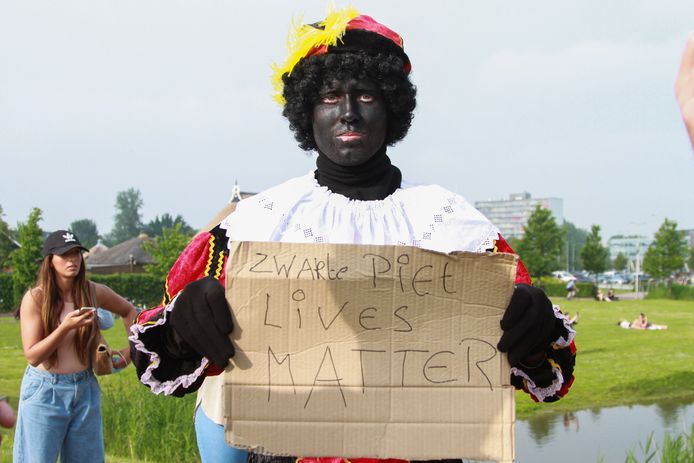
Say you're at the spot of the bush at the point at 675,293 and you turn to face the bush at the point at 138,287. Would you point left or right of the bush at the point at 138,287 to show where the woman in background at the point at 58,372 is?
left

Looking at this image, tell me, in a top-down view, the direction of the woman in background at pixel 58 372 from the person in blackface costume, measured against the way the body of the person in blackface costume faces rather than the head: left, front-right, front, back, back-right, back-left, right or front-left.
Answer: back-right

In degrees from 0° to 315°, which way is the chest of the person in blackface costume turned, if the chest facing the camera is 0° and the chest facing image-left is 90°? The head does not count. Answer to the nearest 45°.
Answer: approximately 0°

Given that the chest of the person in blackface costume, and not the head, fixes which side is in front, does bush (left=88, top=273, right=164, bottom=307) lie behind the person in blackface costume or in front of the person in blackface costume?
behind

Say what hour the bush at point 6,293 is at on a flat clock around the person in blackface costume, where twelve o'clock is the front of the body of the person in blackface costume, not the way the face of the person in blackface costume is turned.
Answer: The bush is roughly at 5 o'clock from the person in blackface costume.

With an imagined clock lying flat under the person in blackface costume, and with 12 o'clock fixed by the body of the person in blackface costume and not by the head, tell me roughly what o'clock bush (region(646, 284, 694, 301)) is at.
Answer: The bush is roughly at 7 o'clock from the person in blackface costume.
